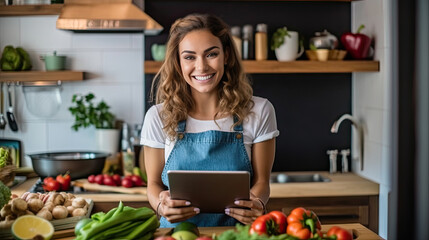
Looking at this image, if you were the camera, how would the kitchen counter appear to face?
facing the viewer

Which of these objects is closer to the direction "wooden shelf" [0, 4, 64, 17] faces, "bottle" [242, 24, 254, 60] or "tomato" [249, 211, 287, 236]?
the tomato

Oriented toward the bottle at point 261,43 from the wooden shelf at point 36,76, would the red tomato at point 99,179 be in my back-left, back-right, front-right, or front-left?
front-right

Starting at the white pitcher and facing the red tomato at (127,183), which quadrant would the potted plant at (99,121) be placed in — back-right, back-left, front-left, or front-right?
front-right

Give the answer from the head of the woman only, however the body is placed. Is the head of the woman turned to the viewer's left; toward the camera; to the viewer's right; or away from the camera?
toward the camera

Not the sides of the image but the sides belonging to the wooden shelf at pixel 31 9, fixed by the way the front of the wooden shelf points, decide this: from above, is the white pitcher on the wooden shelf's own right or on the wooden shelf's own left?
on the wooden shelf's own left

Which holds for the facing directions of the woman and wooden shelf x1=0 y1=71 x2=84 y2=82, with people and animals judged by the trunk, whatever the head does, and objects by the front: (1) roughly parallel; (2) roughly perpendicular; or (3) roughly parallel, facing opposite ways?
roughly parallel

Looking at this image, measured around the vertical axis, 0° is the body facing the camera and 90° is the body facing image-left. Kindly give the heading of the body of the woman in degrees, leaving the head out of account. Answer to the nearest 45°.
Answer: approximately 0°

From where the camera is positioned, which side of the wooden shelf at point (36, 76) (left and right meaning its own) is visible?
front

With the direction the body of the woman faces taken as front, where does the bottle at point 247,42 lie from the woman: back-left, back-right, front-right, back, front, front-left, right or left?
back
